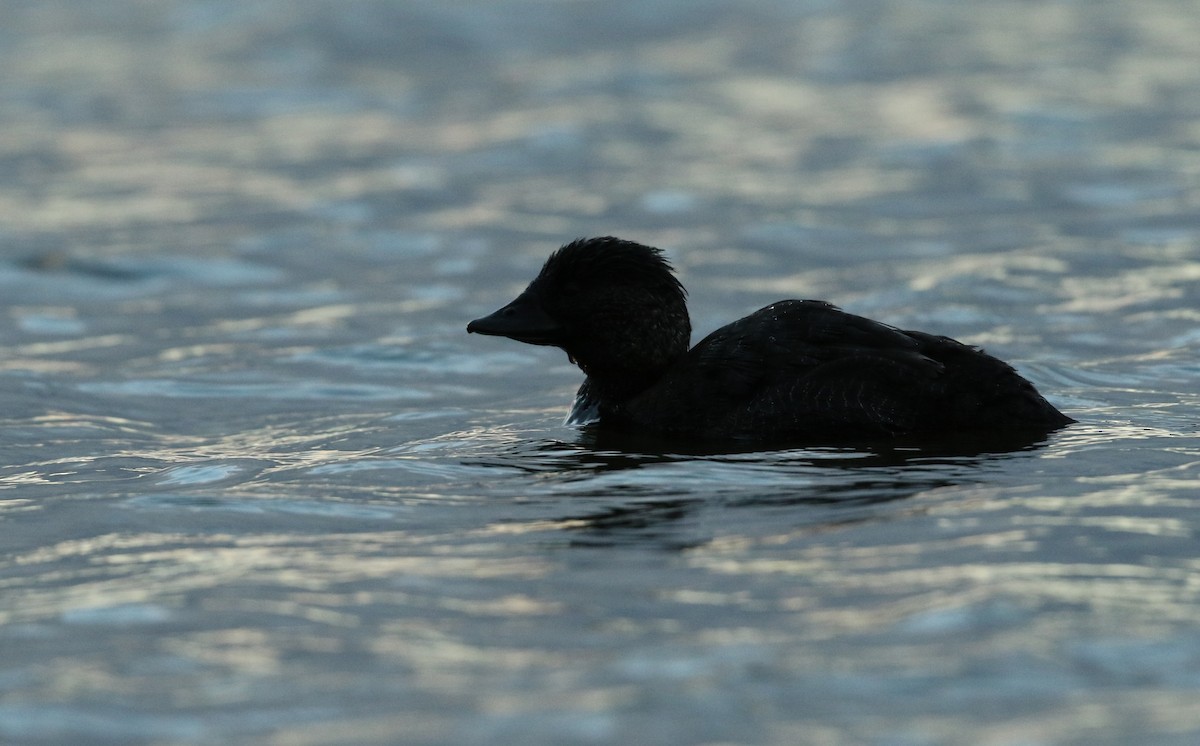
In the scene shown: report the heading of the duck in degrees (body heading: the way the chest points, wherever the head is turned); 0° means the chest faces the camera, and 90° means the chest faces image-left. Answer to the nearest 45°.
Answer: approximately 90°
